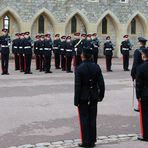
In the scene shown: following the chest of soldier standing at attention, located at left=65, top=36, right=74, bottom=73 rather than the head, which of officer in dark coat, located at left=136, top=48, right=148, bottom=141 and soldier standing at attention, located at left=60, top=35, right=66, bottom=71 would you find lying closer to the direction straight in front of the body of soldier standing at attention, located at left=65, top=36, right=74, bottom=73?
the officer in dark coat

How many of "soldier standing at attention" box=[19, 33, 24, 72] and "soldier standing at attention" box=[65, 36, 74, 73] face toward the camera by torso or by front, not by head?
2

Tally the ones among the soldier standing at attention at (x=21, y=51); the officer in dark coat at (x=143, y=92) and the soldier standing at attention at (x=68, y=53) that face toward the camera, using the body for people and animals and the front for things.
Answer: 2

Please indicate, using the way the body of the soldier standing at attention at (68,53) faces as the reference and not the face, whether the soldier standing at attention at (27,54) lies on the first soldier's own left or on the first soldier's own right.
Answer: on the first soldier's own right

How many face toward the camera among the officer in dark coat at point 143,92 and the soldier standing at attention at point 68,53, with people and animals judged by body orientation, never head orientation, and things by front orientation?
1

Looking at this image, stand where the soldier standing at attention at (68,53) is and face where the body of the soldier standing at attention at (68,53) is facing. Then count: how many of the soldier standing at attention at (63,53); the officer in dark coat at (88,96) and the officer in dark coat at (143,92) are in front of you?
2

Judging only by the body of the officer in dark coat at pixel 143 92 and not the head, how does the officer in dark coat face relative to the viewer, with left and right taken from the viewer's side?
facing away from the viewer and to the left of the viewer

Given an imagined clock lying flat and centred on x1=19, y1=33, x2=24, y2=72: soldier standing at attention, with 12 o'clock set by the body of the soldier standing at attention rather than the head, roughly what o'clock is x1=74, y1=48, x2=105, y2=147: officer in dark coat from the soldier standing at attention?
The officer in dark coat is roughly at 12 o'clock from the soldier standing at attention.

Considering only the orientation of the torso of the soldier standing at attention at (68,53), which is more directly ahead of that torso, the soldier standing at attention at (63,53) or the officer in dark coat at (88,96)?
the officer in dark coat

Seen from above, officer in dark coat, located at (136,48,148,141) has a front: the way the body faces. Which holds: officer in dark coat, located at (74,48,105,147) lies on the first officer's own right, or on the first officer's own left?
on the first officer's own left
